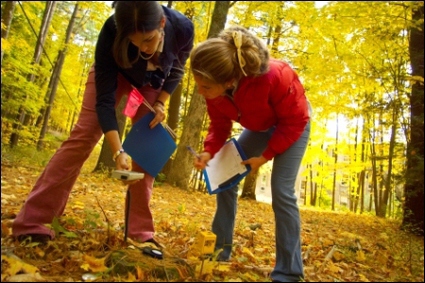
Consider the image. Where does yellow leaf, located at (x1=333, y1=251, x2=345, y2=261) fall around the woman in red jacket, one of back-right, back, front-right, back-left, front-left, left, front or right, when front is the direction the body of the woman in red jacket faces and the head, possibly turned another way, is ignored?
back

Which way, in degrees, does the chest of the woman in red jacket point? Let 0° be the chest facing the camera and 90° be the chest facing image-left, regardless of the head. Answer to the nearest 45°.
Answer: approximately 45°

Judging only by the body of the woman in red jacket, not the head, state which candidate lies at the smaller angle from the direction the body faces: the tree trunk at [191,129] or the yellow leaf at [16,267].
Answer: the yellow leaf

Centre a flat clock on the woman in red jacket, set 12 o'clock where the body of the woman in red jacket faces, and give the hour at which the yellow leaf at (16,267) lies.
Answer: The yellow leaf is roughly at 1 o'clock from the woman in red jacket.

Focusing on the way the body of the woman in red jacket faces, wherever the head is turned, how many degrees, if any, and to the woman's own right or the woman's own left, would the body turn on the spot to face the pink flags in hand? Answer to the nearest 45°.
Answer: approximately 45° to the woman's own right

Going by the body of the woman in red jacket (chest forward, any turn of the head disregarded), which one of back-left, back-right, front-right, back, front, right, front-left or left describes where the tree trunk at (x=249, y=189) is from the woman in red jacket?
back-right

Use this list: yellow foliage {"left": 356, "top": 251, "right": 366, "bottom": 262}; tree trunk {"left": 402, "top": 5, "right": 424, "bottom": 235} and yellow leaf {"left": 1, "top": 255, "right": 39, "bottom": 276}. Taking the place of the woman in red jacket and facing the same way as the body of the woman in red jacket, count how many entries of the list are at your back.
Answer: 2

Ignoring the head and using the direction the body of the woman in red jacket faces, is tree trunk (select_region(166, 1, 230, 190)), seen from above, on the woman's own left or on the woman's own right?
on the woman's own right
